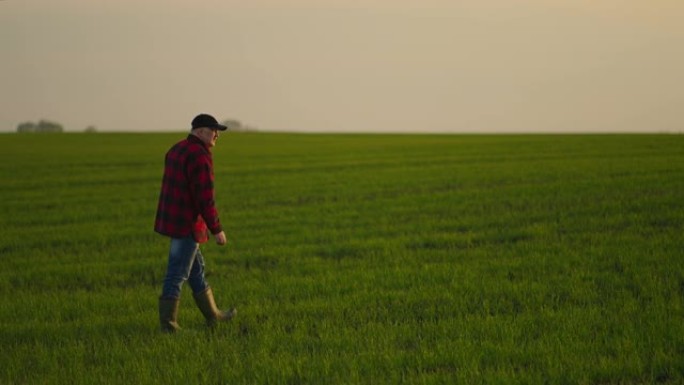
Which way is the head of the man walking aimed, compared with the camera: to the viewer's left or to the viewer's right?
to the viewer's right

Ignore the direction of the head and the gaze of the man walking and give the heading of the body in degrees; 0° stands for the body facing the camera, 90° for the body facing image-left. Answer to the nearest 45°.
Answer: approximately 270°
